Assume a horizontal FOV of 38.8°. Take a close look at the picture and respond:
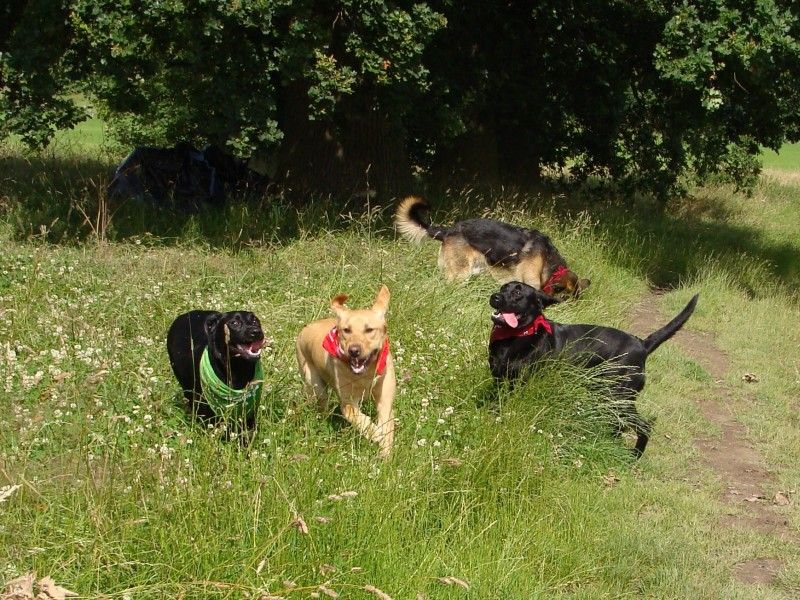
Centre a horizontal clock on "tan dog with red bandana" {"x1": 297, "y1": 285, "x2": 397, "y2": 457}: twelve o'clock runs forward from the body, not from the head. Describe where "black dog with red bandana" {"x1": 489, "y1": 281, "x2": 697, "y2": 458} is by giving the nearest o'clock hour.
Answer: The black dog with red bandana is roughly at 9 o'clock from the tan dog with red bandana.

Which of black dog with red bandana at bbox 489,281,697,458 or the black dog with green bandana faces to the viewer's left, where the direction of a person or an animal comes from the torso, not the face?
the black dog with red bandana

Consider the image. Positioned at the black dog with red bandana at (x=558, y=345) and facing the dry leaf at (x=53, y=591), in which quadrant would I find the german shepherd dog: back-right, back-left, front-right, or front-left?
back-right

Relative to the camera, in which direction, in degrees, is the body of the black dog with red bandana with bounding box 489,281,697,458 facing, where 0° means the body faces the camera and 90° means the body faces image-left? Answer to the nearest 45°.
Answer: approximately 90°

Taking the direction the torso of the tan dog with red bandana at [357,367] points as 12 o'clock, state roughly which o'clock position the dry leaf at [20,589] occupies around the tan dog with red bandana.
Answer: The dry leaf is roughly at 2 o'clock from the tan dog with red bandana.

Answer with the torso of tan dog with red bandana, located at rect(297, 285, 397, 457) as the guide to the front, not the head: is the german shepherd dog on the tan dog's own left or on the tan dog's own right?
on the tan dog's own left

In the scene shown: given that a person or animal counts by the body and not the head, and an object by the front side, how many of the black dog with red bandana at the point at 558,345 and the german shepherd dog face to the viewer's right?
1

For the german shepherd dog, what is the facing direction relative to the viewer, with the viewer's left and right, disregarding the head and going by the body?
facing to the right of the viewer

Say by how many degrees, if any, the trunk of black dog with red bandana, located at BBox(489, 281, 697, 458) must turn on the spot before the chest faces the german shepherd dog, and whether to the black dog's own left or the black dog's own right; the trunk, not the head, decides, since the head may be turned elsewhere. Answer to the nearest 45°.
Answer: approximately 90° to the black dog's own right
